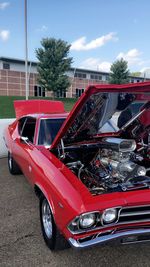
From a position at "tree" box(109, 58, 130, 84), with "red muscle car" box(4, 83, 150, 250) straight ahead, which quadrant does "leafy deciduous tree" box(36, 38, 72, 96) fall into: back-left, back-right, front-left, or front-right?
front-right

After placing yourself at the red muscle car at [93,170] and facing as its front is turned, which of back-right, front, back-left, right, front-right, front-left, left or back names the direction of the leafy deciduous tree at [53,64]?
back-left

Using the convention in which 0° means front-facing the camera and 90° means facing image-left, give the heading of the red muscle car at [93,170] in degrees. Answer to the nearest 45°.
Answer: approximately 315°

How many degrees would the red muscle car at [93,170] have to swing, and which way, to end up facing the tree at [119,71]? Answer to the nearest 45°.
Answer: approximately 135° to its left
